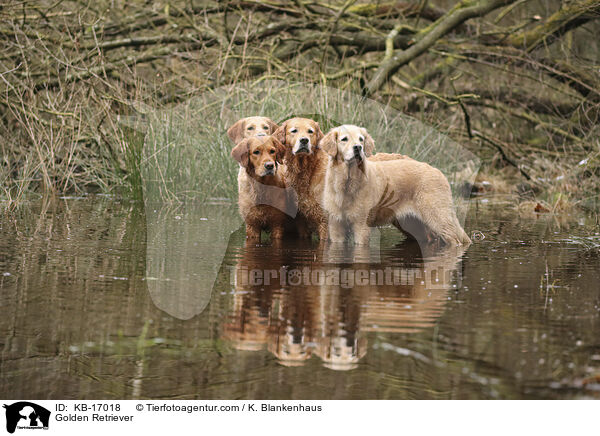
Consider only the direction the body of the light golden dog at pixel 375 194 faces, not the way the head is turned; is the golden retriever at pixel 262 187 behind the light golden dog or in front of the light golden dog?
in front

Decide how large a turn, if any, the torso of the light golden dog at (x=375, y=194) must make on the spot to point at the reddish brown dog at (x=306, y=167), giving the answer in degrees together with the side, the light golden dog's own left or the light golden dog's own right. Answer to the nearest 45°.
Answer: approximately 45° to the light golden dog's own right

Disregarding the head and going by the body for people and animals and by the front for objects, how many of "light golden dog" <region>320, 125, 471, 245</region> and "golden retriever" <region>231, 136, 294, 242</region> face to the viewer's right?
0

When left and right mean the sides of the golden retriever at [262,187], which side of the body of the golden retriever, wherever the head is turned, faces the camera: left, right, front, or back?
front

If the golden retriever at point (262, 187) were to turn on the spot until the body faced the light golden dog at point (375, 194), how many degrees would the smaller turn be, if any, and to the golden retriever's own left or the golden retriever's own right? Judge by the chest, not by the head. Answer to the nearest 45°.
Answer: approximately 90° to the golden retriever's own left

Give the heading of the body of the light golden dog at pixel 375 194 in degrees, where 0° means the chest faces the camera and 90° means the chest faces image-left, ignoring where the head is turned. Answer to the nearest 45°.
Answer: approximately 45°

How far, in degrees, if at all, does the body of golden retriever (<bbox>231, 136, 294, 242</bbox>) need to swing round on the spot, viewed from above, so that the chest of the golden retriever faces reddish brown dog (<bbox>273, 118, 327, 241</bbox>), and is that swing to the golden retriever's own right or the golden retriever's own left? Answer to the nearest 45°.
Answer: approximately 90° to the golden retriever's own left
